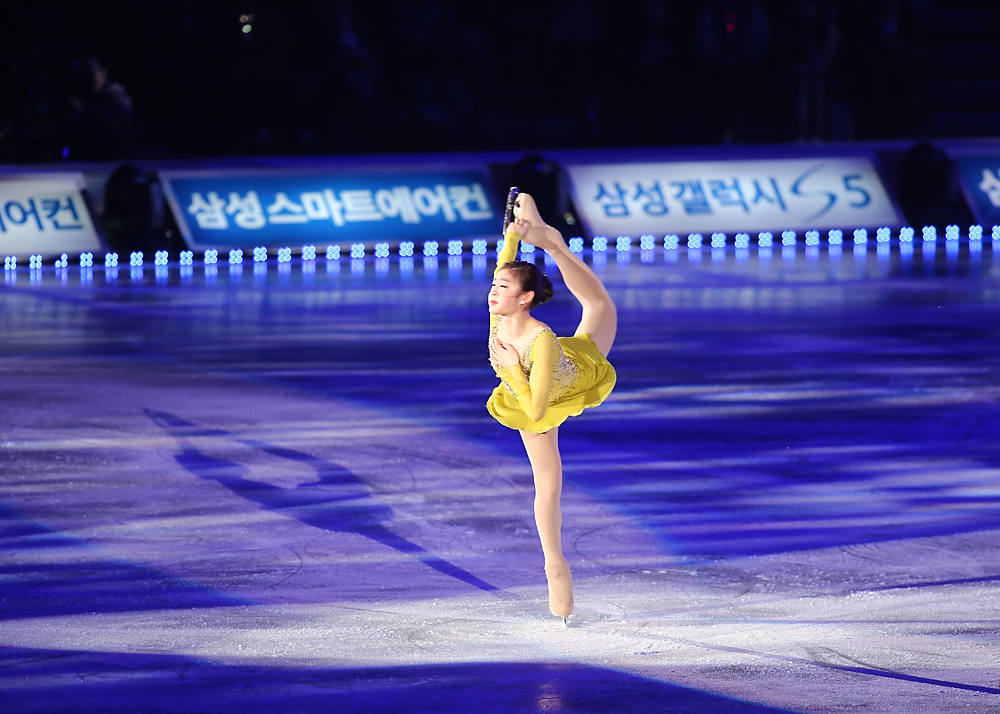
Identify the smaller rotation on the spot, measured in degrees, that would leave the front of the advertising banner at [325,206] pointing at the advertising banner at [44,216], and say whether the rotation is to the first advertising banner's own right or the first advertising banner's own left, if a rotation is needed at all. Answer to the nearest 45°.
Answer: approximately 90° to the first advertising banner's own right

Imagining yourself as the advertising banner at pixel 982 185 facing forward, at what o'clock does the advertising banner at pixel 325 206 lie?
the advertising banner at pixel 325 206 is roughly at 2 o'clock from the advertising banner at pixel 982 185.

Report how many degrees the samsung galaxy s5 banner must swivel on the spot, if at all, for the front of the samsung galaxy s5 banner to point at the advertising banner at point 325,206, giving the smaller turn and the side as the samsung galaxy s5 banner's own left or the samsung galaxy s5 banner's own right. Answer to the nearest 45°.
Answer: approximately 90° to the samsung galaxy s5 banner's own right

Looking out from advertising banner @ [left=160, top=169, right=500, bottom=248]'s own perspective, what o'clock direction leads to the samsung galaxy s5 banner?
The samsung galaxy s5 banner is roughly at 9 o'clock from the advertising banner.

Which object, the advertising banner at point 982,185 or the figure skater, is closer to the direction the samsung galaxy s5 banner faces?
the figure skater

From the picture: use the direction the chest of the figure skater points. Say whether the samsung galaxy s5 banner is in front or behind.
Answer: behind

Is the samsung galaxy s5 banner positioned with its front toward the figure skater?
yes

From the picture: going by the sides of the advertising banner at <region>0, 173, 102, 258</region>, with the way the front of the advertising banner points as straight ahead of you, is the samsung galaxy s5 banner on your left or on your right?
on your left

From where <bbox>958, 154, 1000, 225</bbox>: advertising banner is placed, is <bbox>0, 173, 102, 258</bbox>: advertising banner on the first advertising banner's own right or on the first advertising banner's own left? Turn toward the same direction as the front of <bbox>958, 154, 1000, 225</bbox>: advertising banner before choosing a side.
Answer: on the first advertising banner's own right

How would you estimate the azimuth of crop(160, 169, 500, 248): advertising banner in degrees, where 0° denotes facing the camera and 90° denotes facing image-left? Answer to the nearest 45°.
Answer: approximately 0°

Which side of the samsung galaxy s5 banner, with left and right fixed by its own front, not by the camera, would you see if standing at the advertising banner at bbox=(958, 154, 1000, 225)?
left

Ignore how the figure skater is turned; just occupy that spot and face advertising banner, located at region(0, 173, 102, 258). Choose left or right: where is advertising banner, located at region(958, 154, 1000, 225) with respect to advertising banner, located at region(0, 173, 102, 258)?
right
